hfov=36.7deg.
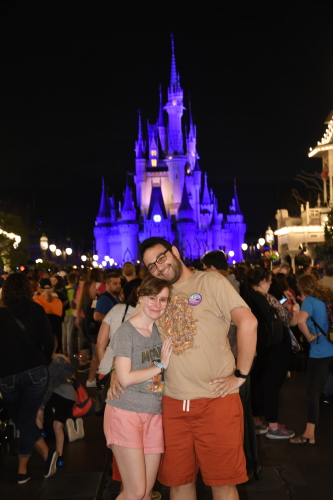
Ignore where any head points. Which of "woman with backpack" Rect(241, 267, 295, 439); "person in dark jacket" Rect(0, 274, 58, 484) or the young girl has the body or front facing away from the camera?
the person in dark jacket

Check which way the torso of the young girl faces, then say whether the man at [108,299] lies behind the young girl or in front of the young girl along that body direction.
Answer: behind

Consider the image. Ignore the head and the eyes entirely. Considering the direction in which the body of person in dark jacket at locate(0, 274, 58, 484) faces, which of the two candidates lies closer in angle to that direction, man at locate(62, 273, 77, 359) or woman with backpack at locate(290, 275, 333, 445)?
the man

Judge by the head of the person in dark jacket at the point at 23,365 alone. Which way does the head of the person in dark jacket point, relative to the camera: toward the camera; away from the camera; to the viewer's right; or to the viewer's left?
away from the camera

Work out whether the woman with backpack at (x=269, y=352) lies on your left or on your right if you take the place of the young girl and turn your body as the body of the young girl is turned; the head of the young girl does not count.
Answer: on your left

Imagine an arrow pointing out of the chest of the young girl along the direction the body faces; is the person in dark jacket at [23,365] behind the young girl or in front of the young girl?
behind

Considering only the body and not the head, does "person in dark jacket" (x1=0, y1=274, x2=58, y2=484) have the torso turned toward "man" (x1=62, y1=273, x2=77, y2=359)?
yes

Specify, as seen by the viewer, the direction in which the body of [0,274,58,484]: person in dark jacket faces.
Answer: away from the camera
